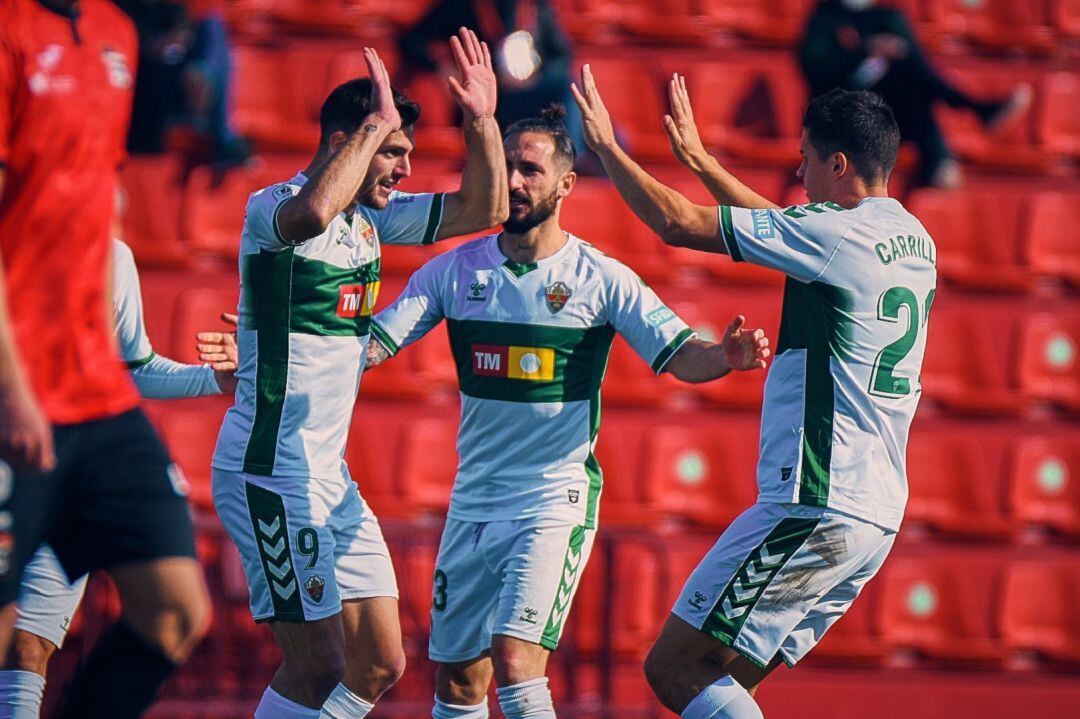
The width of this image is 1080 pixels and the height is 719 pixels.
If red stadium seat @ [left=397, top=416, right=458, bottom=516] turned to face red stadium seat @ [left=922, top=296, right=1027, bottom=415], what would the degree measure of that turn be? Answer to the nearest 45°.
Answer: approximately 90° to its left

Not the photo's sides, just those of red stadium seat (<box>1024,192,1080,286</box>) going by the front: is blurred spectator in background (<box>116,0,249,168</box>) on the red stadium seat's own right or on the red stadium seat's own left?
on the red stadium seat's own right

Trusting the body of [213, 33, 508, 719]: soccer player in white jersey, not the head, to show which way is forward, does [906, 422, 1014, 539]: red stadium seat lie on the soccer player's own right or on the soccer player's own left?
on the soccer player's own left

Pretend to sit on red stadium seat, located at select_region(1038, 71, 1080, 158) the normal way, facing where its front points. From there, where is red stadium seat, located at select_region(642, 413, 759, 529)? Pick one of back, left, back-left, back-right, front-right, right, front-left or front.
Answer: front-right

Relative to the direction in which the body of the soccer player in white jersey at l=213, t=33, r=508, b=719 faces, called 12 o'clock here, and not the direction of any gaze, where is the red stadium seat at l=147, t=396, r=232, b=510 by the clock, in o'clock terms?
The red stadium seat is roughly at 7 o'clock from the soccer player in white jersey.

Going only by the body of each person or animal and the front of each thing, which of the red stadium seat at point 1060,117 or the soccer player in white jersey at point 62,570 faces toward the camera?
the red stadium seat

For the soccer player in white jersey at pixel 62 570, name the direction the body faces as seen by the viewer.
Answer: to the viewer's right

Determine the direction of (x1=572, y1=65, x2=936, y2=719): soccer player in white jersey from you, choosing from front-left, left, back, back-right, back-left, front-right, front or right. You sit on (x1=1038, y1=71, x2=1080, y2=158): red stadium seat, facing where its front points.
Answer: front

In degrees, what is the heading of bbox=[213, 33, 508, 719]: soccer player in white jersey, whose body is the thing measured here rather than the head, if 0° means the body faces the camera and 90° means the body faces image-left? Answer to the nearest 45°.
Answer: approximately 315°

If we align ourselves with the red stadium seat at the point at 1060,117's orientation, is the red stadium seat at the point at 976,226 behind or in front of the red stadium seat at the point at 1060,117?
in front

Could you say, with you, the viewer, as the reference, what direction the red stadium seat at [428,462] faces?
facing the viewer

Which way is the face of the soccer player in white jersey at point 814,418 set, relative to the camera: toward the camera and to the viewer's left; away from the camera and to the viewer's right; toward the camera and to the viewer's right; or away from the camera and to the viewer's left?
away from the camera and to the viewer's left

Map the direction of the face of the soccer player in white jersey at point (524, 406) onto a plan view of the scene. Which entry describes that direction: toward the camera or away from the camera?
toward the camera

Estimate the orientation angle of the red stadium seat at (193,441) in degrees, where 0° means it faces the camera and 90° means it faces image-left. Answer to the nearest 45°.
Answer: approximately 0°

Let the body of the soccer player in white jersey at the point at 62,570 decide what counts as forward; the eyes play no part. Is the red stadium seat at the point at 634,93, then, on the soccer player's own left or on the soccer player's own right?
on the soccer player's own left

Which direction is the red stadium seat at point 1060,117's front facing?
toward the camera

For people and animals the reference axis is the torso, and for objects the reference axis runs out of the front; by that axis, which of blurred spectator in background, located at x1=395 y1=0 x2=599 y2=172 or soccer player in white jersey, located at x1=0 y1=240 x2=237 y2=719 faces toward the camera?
the blurred spectator in background
